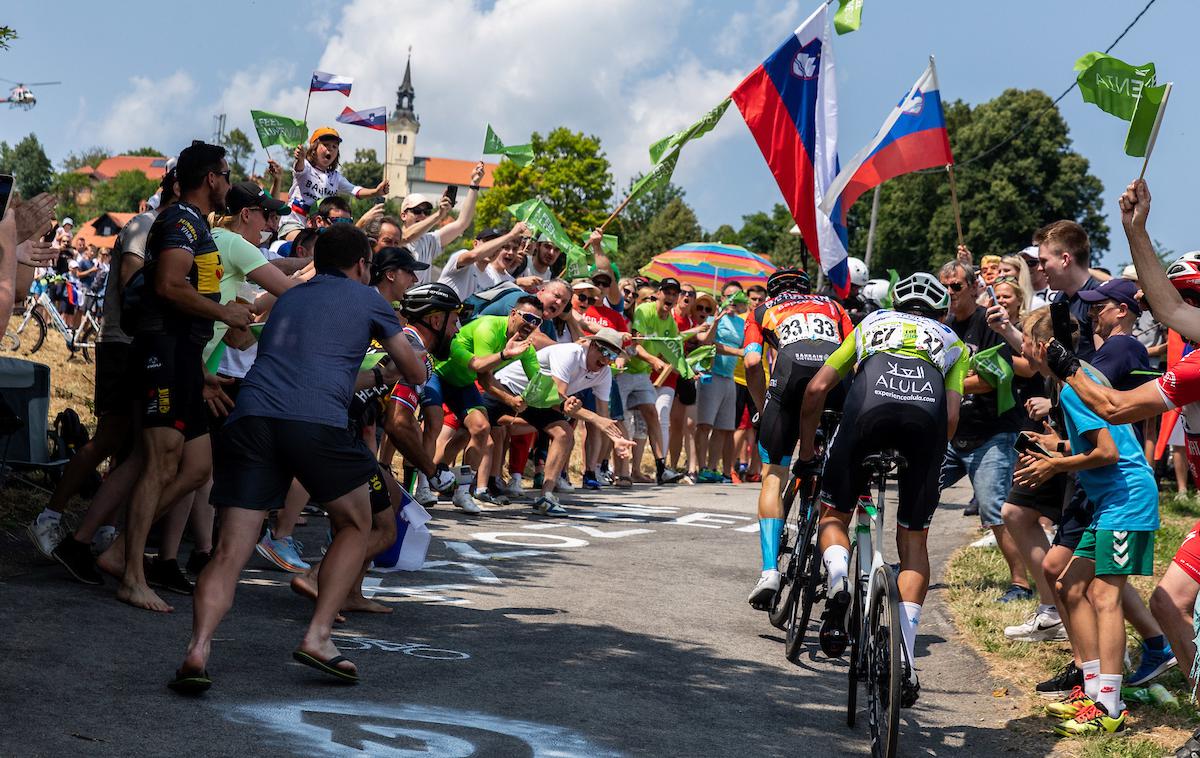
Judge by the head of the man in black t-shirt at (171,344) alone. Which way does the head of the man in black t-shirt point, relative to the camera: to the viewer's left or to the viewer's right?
to the viewer's right

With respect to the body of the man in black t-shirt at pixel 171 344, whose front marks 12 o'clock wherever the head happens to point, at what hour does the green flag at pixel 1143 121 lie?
The green flag is roughly at 1 o'clock from the man in black t-shirt.

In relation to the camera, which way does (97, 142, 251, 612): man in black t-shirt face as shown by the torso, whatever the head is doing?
to the viewer's right
